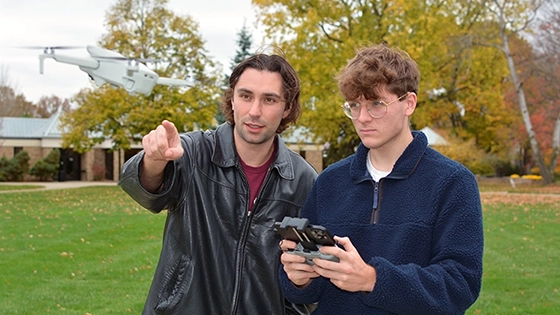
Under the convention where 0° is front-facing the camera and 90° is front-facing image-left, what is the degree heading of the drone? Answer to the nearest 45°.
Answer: approximately 135°

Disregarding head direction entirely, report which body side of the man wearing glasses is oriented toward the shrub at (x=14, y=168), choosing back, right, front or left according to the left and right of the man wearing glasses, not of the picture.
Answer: right

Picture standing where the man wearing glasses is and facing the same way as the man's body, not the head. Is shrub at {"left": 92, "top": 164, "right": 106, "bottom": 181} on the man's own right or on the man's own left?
on the man's own right

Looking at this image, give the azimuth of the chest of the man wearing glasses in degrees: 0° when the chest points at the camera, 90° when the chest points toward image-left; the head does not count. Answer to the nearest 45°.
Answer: approximately 45°

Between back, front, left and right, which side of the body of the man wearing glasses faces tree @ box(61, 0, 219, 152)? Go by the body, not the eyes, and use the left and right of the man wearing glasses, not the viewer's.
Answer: right

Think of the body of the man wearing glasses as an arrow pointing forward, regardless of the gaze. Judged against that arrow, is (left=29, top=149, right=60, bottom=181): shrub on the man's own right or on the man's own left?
on the man's own right

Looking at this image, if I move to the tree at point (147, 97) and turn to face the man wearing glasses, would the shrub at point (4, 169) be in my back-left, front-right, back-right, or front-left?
back-right

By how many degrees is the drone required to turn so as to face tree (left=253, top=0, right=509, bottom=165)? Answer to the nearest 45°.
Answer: approximately 135° to its right

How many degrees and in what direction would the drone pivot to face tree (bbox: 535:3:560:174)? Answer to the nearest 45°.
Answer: approximately 135° to its right
